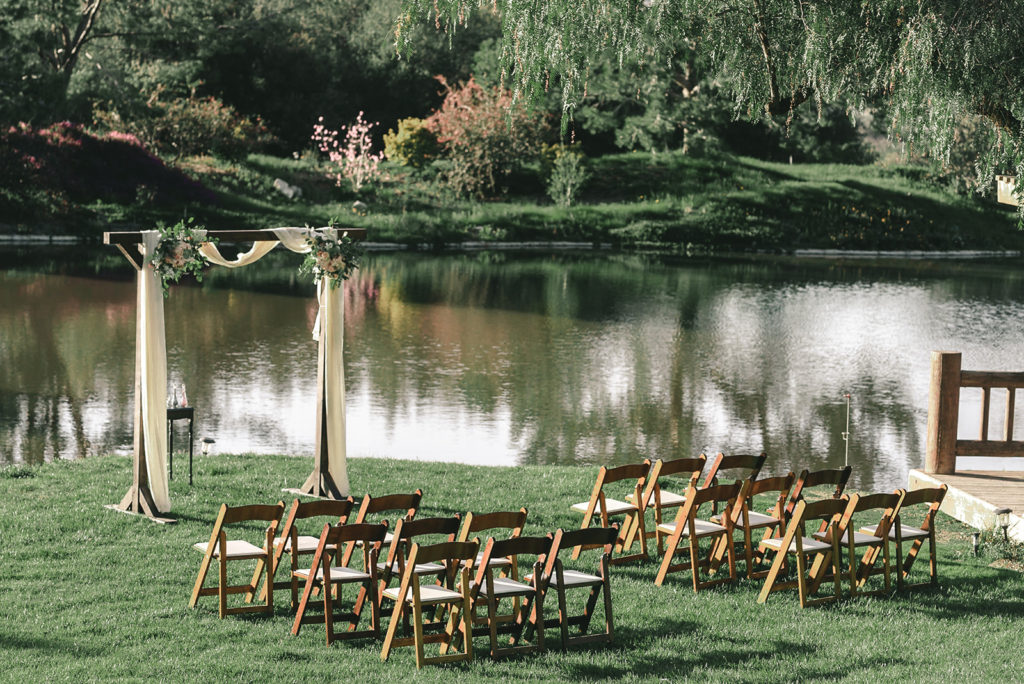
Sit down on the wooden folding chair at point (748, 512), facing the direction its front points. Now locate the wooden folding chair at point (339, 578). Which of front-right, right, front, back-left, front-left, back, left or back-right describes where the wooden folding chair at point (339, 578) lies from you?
left

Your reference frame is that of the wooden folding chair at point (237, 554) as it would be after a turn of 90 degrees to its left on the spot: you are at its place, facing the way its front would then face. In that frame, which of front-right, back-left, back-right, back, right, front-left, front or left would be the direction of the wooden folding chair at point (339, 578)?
left

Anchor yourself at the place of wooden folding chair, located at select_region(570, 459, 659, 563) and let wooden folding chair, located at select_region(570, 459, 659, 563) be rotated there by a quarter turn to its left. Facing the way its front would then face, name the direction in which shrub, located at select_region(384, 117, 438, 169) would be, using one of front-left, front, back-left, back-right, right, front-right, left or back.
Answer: back-right

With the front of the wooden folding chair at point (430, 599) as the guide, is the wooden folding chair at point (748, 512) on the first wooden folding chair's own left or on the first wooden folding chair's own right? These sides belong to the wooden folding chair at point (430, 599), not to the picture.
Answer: on the first wooden folding chair's own right

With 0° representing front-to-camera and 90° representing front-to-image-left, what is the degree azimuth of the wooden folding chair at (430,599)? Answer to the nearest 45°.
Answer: approximately 135°

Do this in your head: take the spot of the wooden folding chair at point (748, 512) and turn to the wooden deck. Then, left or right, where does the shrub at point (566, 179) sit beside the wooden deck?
left

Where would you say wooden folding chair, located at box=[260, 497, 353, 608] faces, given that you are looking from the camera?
facing away from the viewer and to the left of the viewer

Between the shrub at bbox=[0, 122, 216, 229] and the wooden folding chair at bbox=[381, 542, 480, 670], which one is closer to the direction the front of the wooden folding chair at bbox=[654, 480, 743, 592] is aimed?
the shrub

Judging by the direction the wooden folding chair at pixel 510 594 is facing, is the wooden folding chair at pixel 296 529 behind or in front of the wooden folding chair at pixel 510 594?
in front

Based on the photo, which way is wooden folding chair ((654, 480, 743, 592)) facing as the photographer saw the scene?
facing away from the viewer and to the left of the viewer

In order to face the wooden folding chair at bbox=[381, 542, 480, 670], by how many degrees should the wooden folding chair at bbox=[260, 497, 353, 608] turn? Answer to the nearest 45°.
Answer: approximately 180°

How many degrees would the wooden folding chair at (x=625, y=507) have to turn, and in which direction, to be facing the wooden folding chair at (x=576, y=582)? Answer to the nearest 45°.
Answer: approximately 135° to its left

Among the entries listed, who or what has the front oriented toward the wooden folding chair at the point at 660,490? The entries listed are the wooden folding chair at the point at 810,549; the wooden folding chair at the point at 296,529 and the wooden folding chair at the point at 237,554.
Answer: the wooden folding chair at the point at 810,549

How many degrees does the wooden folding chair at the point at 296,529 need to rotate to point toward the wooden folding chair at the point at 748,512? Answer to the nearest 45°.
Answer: approximately 135° to its right
